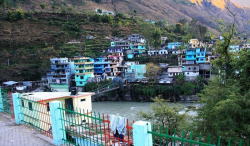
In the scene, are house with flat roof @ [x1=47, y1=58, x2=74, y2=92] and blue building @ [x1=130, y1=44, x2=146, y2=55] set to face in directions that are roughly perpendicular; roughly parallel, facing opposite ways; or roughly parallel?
roughly parallel

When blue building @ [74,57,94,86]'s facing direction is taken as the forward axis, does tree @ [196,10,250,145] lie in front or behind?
in front

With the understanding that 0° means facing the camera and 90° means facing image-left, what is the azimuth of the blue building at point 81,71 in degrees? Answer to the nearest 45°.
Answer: approximately 0°

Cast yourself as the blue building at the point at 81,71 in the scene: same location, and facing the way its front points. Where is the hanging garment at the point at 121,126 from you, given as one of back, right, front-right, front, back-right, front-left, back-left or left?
front

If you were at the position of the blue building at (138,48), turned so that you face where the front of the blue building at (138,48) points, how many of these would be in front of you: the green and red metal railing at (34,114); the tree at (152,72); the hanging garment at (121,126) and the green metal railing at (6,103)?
4

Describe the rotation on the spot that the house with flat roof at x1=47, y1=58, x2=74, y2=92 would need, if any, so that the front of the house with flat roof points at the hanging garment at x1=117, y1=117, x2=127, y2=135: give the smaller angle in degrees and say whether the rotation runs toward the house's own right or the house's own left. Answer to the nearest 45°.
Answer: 0° — it already faces it

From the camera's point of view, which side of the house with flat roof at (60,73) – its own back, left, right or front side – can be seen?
front

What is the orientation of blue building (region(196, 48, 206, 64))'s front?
toward the camera

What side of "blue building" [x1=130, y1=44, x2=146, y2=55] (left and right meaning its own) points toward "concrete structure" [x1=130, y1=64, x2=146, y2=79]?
front

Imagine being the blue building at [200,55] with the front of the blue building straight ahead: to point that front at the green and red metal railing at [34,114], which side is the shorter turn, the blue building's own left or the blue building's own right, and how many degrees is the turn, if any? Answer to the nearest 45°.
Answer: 0° — it already faces it

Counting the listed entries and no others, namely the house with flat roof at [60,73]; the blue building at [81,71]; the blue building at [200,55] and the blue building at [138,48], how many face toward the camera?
4

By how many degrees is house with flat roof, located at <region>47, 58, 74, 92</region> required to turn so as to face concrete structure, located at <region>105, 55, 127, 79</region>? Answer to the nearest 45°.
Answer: approximately 90° to its left

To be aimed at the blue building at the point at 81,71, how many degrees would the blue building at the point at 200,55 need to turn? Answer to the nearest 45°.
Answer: approximately 90° to its right
